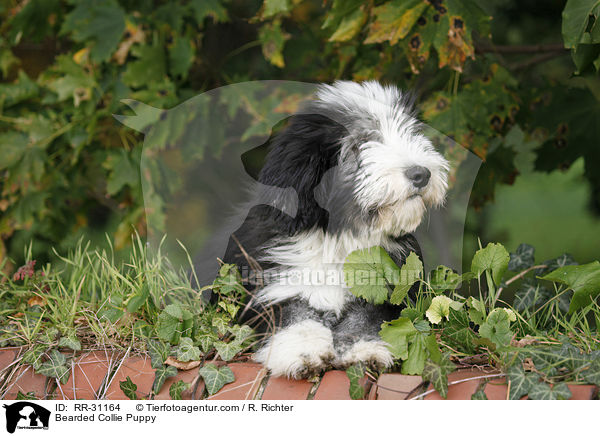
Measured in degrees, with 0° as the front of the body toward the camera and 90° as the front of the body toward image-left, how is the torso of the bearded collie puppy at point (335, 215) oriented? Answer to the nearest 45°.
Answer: approximately 315°

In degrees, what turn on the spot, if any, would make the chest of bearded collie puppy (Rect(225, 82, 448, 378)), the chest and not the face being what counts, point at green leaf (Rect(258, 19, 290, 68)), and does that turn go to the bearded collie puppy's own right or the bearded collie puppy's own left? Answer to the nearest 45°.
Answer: approximately 135° to the bearded collie puppy's own left

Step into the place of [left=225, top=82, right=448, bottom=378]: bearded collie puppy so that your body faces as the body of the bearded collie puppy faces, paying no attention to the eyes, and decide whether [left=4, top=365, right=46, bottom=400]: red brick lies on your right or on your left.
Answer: on your right

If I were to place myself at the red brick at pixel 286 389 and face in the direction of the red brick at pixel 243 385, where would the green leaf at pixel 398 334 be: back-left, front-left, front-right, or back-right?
back-right

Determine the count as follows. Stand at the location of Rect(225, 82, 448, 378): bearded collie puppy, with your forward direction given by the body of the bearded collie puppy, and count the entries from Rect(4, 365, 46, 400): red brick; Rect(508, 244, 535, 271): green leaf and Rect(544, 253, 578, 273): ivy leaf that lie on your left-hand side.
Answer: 2

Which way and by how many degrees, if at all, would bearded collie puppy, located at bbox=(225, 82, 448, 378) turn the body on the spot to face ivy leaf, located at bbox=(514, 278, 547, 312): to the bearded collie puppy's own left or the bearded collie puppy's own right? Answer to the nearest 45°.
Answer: approximately 90° to the bearded collie puppy's own left

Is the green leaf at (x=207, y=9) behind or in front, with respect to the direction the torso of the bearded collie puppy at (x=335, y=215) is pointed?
behind

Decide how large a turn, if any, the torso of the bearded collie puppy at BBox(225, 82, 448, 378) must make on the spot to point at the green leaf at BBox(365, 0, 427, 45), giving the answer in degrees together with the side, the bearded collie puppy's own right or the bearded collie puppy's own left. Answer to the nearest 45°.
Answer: approximately 135° to the bearded collie puppy's own left

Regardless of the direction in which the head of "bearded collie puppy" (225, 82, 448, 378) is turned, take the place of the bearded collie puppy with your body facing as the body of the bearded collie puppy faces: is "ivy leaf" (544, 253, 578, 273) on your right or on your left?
on your left
